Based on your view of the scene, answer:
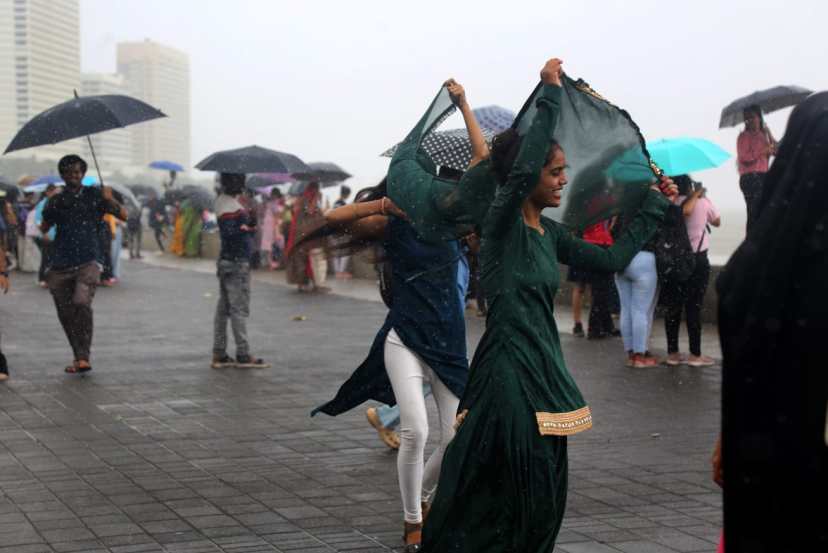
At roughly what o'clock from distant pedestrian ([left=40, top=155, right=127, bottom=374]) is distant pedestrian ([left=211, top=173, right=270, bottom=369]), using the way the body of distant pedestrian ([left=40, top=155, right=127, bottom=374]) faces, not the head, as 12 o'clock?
distant pedestrian ([left=211, top=173, right=270, bottom=369]) is roughly at 9 o'clock from distant pedestrian ([left=40, top=155, right=127, bottom=374]).

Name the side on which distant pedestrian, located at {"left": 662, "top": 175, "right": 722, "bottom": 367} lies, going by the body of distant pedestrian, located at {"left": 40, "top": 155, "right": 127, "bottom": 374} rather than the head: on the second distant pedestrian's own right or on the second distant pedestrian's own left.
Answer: on the second distant pedestrian's own left

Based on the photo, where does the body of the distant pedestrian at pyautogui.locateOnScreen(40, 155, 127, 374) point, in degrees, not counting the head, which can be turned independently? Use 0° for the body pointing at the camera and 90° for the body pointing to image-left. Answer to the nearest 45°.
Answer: approximately 0°
